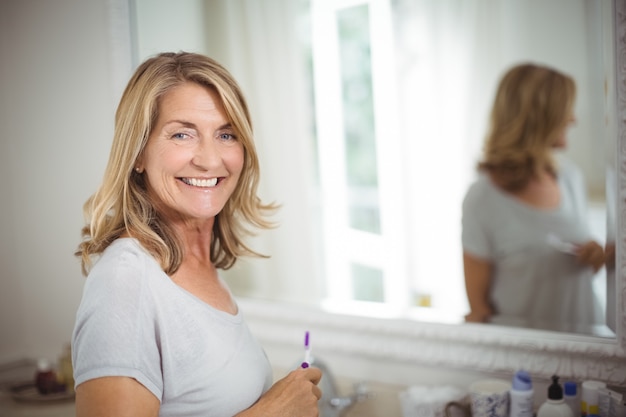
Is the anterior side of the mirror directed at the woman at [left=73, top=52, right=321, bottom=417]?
yes

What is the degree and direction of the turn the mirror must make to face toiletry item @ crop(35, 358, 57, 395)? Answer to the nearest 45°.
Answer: approximately 45° to its right

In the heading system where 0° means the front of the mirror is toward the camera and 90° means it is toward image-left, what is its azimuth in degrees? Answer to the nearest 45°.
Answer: approximately 45°
